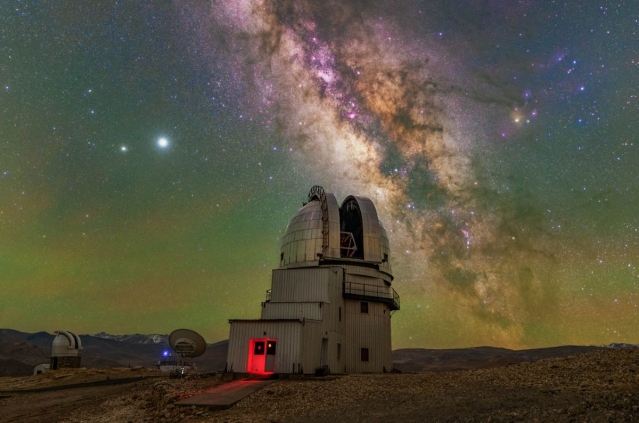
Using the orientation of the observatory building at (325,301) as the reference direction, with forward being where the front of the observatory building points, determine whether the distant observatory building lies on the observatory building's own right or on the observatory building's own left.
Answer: on the observatory building's own right

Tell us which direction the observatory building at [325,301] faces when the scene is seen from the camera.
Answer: facing the viewer and to the left of the viewer

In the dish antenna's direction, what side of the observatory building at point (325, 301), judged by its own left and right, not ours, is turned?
right
